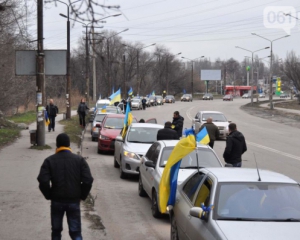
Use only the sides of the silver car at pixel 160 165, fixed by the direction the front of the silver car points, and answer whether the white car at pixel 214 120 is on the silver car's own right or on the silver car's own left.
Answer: on the silver car's own left

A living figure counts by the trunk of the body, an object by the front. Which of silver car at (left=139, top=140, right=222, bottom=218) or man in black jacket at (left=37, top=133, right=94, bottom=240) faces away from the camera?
the man in black jacket

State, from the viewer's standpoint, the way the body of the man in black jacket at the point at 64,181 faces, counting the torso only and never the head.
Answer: away from the camera

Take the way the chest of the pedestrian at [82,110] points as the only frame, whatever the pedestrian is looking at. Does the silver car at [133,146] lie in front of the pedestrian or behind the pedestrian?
in front

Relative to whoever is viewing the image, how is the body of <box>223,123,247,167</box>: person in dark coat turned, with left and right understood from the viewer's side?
facing away from the viewer and to the left of the viewer

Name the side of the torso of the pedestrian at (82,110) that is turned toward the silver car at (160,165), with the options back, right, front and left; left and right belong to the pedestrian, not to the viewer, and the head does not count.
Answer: front

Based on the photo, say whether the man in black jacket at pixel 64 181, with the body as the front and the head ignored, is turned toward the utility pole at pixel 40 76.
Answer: yes

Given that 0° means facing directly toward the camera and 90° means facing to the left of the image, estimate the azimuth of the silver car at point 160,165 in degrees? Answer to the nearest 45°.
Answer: approximately 315°

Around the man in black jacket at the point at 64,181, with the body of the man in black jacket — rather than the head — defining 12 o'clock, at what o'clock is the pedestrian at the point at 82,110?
The pedestrian is roughly at 12 o'clock from the man in black jacket.

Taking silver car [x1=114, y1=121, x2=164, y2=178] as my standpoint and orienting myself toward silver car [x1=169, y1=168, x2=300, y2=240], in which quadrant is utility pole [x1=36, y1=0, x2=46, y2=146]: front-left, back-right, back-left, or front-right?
back-right
